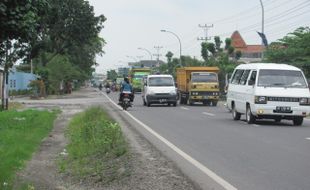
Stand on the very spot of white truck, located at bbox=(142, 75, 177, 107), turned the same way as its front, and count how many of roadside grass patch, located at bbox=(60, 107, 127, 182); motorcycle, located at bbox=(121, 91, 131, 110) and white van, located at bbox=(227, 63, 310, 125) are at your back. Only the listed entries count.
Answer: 0

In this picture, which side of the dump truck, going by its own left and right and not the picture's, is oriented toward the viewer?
front

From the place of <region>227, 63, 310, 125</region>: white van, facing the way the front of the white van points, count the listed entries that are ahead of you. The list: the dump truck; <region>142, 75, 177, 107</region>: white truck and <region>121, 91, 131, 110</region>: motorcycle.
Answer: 0

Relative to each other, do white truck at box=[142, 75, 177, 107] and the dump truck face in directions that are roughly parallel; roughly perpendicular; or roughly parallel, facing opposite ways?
roughly parallel

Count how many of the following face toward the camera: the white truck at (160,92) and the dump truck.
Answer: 2

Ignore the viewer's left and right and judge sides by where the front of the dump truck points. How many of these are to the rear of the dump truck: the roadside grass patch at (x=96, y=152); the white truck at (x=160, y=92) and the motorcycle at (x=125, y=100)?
0

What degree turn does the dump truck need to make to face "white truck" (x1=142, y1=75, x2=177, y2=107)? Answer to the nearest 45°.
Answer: approximately 45° to its right

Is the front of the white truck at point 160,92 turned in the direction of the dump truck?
no

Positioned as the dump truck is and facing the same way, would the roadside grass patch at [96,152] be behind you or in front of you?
in front

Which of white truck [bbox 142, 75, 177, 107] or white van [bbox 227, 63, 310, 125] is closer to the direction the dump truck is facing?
the white van

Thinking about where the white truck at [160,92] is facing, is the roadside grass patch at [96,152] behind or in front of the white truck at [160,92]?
in front

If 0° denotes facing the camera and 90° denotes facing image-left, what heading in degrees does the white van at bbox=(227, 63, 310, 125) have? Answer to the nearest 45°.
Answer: approximately 315°

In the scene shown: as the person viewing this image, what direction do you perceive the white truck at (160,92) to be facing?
facing the viewer

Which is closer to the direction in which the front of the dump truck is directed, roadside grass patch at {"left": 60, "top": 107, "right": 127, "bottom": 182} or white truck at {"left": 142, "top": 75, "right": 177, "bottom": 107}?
the roadside grass patch
